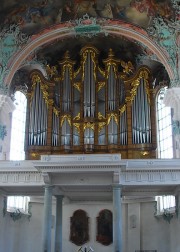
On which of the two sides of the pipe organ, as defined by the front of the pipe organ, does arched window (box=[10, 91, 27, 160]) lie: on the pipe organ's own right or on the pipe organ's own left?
on the pipe organ's own right

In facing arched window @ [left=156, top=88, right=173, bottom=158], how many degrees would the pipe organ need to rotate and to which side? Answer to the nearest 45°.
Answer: approximately 90° to its left

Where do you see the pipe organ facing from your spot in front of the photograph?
facing the viewer
